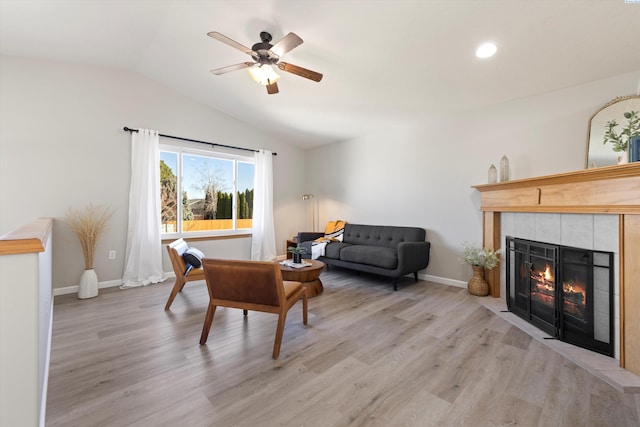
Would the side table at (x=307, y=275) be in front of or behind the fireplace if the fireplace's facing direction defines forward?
in front

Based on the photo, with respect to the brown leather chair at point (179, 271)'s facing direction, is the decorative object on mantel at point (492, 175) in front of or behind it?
in front

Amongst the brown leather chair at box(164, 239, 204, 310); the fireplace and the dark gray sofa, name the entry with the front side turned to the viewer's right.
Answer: the brown leather chair

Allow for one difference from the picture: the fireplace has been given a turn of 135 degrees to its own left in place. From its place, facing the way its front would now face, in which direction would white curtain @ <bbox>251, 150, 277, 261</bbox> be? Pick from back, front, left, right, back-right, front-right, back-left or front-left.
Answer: back

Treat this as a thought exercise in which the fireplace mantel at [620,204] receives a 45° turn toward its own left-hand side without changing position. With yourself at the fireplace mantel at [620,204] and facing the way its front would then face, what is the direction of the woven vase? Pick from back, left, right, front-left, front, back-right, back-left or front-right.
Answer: back-right

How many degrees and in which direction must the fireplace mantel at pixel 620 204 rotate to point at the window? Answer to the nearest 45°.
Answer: approximately 45° to its right

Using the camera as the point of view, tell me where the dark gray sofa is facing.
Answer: facing the viewer and to the left of the viewer

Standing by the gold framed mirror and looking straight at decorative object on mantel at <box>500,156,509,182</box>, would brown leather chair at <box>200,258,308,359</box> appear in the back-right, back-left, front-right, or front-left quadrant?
front-left

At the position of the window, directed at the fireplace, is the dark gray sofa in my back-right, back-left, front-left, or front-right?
front-left

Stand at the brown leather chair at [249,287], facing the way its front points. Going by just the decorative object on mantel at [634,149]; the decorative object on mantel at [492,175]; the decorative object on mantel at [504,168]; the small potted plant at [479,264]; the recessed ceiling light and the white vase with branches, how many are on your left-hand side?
1

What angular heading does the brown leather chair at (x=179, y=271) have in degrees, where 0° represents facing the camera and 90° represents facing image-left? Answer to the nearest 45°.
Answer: approximately 270°

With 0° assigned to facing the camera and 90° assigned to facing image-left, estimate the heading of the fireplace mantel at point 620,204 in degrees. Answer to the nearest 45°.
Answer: approximately 45°

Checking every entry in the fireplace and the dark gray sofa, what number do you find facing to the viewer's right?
0
